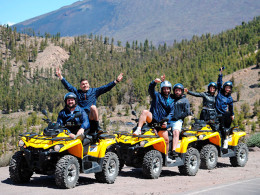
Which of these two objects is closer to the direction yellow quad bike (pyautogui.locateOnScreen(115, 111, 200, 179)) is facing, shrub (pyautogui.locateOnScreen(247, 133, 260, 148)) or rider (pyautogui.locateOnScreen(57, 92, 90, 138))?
the rider

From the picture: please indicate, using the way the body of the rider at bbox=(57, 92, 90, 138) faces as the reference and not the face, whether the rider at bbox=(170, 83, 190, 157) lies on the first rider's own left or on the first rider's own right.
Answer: on the first rider's own left

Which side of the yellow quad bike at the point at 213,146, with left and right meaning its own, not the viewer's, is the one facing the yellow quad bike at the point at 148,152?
front

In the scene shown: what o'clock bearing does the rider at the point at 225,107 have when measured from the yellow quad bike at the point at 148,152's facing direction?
The rider is roughly at 6 o'clock from the yellow quad bike.

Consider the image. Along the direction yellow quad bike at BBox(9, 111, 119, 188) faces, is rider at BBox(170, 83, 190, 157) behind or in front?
behind

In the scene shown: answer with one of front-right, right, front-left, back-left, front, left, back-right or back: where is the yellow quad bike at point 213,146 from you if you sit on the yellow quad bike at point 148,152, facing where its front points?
back

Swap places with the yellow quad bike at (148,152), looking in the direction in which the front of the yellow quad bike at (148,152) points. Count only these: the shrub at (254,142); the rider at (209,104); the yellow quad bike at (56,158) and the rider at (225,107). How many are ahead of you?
1

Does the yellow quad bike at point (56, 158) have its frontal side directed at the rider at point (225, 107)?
no

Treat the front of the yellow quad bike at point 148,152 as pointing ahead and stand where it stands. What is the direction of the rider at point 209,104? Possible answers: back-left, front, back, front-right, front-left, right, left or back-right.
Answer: back

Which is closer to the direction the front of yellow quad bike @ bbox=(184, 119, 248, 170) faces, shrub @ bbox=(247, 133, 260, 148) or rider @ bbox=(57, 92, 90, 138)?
the rider

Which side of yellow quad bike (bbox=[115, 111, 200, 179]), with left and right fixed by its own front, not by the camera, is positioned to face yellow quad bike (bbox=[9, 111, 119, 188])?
front

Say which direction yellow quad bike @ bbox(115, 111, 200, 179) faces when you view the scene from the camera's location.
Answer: facing the viewer and to the left of the viewer

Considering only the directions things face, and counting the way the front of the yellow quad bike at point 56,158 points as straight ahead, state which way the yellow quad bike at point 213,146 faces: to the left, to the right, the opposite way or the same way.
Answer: the same way

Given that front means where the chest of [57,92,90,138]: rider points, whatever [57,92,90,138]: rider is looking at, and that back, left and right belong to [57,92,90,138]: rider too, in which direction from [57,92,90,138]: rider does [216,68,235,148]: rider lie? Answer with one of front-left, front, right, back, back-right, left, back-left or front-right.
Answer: back-left

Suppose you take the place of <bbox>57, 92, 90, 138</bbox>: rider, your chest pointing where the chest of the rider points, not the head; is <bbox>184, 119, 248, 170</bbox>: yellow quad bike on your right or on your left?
on your left

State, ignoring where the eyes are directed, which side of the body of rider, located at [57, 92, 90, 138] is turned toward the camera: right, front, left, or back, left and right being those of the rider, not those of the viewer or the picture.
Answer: front

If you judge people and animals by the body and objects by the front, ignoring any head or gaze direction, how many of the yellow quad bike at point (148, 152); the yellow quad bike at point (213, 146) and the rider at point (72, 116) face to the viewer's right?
0

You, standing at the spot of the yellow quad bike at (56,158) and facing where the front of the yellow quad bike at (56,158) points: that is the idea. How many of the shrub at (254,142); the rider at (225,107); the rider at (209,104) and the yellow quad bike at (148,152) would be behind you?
4
